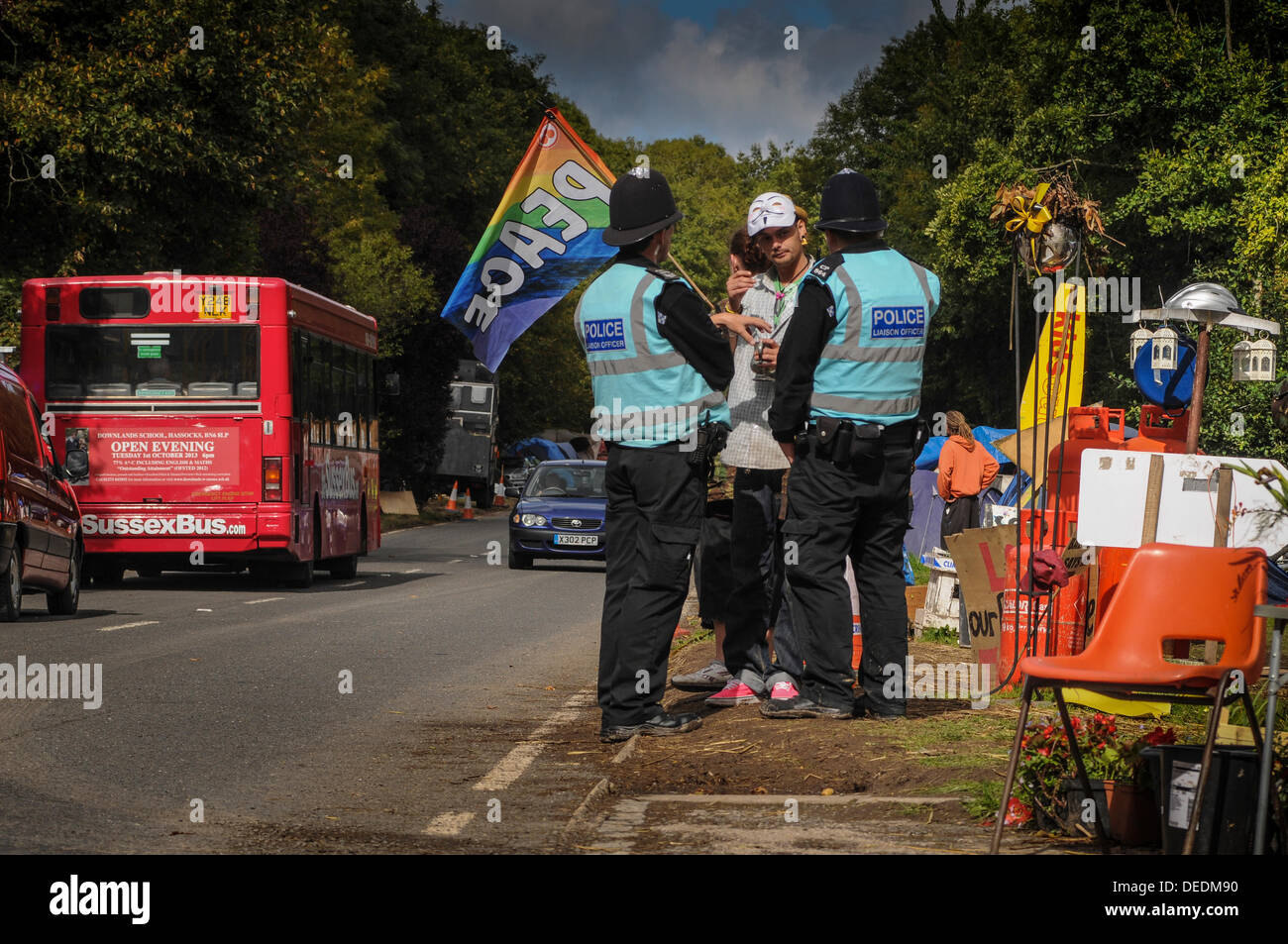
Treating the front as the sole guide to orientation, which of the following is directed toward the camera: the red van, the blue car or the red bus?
the blue car

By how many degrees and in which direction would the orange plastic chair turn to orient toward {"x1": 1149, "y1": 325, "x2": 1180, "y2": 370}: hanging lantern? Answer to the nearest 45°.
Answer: approximately 135° to its right

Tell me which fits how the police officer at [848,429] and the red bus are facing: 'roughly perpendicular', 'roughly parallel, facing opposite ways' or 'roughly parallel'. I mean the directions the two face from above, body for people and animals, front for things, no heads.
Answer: roughly parallel

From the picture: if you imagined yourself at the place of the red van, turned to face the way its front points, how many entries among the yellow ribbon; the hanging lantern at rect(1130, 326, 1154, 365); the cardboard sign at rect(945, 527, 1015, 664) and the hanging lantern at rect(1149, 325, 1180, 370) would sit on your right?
4

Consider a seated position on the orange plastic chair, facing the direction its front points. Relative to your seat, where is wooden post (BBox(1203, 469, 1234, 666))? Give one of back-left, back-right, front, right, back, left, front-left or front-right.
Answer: back-right

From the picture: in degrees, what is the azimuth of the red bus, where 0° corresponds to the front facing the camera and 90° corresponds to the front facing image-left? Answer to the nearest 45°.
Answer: approximately 180°

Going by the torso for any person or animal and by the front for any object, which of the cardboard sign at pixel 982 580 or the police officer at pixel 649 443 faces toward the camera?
the cardboard sign

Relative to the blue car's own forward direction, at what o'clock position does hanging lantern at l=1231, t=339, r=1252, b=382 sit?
The hanging lantern is roughly at 11 o'clock from the blue car.

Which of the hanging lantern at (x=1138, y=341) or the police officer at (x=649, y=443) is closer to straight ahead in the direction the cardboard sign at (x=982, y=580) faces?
the police officer

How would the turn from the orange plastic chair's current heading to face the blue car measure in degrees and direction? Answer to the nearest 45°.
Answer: approximately 90° to its right

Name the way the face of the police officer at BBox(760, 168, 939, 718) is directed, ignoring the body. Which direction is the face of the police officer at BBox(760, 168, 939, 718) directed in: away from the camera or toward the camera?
away from the camera

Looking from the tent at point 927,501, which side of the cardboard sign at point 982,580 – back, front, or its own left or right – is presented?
back

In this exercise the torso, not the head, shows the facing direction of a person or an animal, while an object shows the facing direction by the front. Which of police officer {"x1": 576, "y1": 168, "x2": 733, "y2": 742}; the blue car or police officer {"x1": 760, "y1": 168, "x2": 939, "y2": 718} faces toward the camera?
the blue car

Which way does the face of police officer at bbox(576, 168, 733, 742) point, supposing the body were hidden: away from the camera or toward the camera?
away from the camera

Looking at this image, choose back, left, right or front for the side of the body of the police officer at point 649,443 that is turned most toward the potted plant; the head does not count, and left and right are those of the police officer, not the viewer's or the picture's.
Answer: right

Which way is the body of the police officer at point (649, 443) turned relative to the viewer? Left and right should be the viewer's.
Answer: facing away from the viewer and to the right of the viewer

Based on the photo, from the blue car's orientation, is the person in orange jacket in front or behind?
in front

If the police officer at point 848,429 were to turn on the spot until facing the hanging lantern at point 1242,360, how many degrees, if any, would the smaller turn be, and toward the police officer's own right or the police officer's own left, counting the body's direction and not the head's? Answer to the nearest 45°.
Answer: approximately 90° to the police officer's own right

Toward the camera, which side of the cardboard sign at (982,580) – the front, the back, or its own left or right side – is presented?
front
